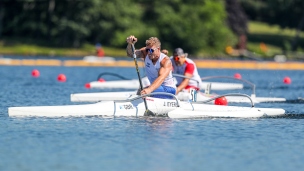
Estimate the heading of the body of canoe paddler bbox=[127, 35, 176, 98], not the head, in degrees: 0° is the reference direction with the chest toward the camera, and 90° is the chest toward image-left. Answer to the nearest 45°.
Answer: approximately 45°
